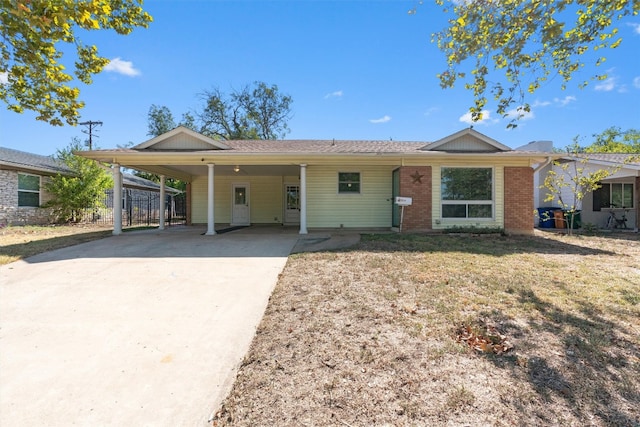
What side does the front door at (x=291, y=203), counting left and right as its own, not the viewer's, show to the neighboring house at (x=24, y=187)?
right

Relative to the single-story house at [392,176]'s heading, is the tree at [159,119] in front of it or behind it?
behind

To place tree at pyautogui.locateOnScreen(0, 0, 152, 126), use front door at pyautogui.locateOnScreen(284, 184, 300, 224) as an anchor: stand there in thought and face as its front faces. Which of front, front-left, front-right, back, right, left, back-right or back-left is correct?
front-right

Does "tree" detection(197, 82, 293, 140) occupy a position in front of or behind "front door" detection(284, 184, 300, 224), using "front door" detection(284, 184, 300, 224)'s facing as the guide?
behind

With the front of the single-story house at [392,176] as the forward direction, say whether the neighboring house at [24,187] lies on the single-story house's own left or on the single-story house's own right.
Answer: on the single-story house's own right

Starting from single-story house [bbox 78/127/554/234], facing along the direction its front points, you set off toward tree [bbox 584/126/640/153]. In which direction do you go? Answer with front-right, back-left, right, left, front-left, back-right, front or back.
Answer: back-left

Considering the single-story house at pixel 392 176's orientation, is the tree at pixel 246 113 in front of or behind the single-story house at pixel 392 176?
behind

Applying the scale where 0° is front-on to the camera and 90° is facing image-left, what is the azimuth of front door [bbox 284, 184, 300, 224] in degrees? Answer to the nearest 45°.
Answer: approximately 0°

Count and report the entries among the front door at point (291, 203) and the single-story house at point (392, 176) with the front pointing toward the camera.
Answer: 2

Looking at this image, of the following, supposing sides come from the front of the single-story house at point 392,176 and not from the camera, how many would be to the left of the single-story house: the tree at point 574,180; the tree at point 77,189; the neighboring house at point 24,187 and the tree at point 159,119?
1

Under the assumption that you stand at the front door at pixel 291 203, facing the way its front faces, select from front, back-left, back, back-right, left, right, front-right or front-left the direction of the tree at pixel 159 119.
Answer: back-right

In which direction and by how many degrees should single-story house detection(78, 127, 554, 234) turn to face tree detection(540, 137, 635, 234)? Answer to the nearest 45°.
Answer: approximately 90° to its left
